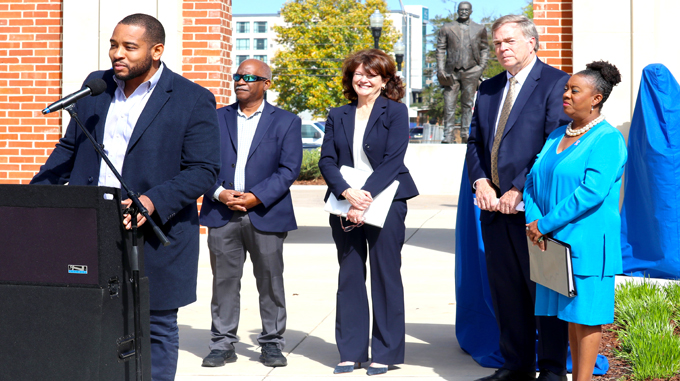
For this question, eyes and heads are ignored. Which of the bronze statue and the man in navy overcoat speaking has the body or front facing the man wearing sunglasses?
the bronze statue

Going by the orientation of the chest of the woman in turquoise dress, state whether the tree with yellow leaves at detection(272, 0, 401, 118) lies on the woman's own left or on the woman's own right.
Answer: on the woman's own right

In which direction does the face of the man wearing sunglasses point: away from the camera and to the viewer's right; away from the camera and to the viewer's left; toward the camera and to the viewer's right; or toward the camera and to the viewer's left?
toward the camera and to the viewer's left

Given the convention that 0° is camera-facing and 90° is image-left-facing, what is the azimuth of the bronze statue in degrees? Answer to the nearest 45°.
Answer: approximately 0°

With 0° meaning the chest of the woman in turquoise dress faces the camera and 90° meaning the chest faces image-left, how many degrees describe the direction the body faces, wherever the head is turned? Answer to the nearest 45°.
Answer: approximately 45°

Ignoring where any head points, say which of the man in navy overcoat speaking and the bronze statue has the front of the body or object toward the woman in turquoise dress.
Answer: the bronze statue

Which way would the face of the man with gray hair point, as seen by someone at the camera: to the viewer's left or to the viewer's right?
to the viewer's left

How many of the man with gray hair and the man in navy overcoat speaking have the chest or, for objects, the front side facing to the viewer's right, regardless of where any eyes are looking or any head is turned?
0

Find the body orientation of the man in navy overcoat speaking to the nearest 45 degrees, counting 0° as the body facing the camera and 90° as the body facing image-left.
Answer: approximately 45°
